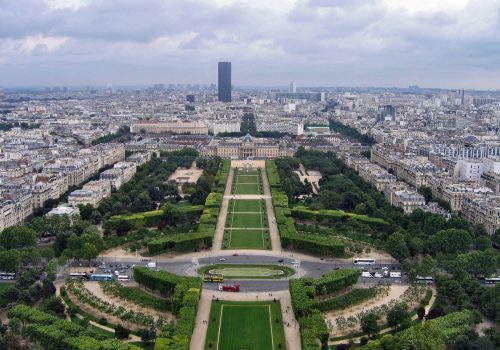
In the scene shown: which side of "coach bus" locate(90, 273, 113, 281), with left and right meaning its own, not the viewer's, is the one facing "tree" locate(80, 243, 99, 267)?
left

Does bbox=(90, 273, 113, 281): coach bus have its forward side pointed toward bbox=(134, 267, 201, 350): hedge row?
no

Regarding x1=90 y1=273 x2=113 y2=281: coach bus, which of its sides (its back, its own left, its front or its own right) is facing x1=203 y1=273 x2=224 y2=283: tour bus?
front

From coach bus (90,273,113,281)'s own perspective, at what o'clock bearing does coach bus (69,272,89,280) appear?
coach bus (69,272,89,280) is roughly at 7 o'clock from coach bus (90,273,113,281).

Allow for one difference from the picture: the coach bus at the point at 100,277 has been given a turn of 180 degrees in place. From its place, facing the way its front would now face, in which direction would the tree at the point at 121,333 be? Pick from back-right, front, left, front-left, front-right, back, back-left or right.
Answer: left
